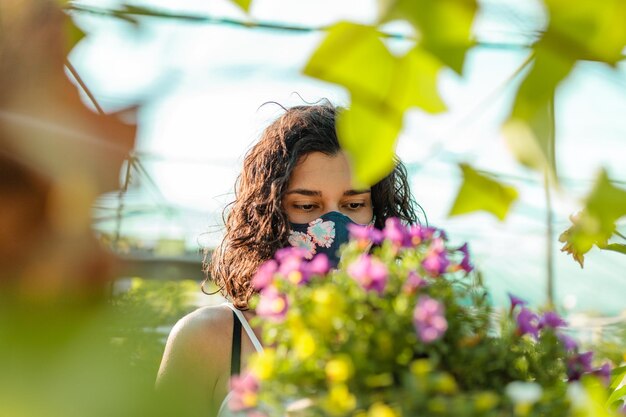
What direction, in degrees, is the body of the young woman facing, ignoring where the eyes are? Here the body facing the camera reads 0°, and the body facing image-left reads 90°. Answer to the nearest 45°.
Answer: approximately 315°
